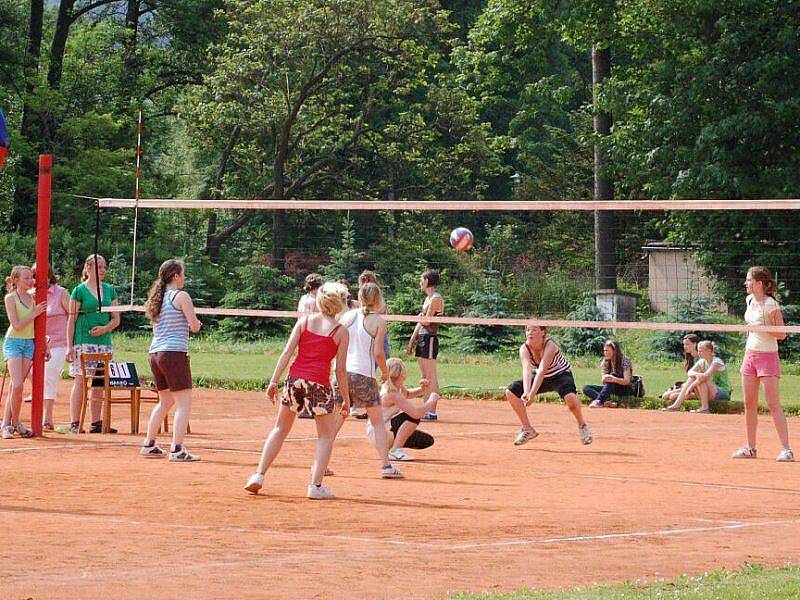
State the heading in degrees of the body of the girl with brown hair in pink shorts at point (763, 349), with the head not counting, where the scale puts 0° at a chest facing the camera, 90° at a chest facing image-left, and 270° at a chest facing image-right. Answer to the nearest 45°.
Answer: approximately 45°

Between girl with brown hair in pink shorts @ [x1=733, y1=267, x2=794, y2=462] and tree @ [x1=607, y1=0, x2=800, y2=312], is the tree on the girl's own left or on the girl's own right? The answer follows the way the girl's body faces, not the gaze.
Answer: on the girl's own right

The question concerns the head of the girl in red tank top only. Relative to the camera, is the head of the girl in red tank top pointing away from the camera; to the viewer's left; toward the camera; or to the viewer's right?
away from the camera

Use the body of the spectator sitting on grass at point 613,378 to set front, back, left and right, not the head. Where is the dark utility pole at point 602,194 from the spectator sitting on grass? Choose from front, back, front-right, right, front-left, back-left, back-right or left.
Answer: back-right

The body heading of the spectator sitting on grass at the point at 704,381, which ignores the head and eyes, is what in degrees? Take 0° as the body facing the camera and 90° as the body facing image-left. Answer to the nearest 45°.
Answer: approximately 45°

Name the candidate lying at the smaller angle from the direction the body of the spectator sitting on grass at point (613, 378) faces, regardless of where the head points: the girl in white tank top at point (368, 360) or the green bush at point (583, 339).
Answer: the girl in white tank top

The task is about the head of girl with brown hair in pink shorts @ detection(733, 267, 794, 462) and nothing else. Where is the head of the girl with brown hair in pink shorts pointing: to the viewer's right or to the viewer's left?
to the viewer's left

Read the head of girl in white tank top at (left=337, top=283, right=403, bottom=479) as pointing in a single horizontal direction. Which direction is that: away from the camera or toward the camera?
away from the camera

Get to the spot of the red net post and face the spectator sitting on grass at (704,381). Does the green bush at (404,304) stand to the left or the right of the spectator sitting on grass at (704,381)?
left

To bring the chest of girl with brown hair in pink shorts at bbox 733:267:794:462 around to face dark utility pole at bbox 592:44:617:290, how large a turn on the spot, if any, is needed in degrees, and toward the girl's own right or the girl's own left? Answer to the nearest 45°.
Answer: approximately 135° to the girl's own right

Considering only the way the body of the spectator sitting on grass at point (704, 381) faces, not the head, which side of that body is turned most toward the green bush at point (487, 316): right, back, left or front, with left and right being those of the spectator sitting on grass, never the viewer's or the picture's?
right

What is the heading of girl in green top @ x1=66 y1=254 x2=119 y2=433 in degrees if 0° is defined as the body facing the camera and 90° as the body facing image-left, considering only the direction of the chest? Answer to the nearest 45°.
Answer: approximately 315°

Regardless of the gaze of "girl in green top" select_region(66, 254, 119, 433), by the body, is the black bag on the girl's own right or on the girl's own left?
on the girl's own left
